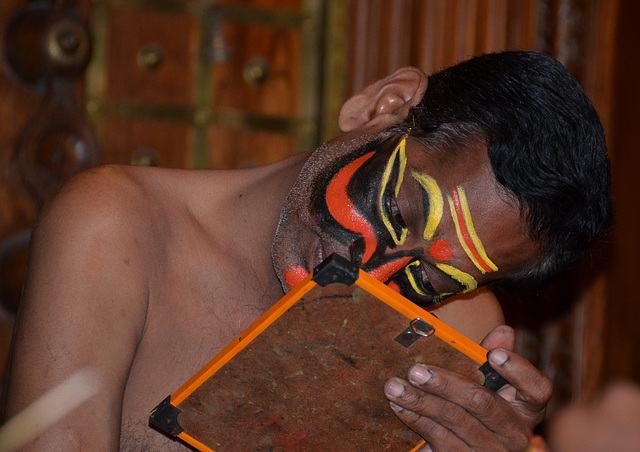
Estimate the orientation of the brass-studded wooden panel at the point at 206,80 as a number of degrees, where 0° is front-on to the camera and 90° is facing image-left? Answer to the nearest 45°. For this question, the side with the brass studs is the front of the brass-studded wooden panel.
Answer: approximately 0°

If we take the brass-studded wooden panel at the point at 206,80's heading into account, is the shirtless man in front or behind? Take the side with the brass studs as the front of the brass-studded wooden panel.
in front
